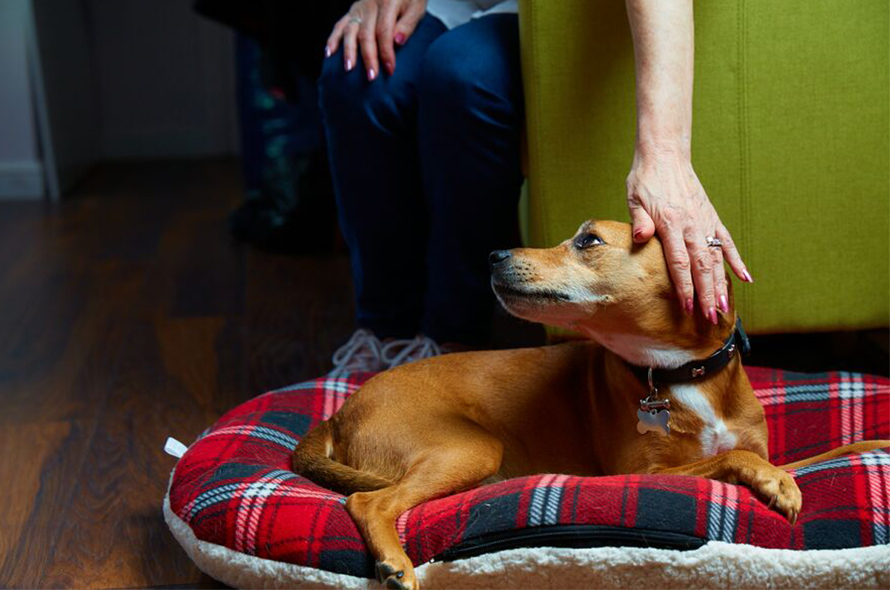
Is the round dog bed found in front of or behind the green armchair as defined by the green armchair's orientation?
in front

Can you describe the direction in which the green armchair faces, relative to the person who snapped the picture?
facing the viewer and to the left of the viewer
